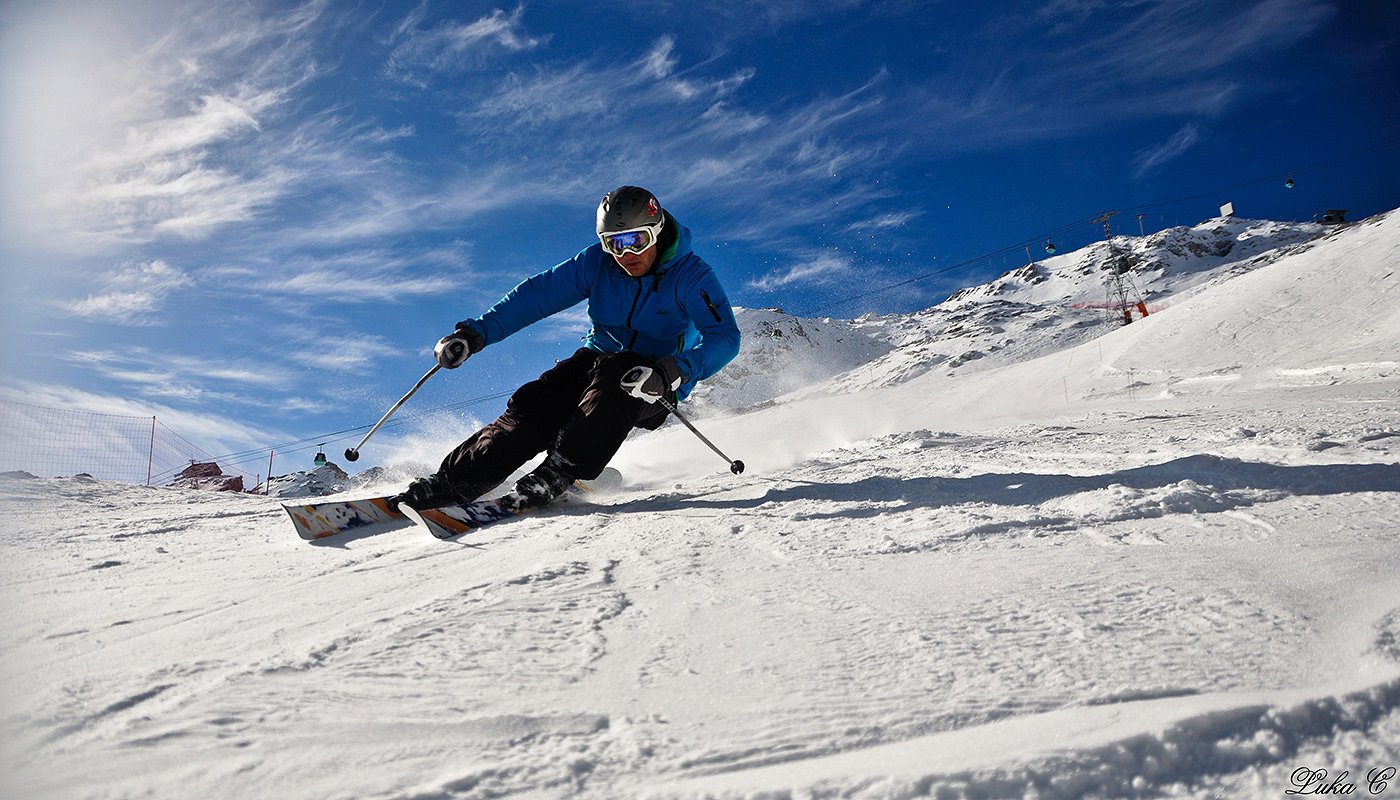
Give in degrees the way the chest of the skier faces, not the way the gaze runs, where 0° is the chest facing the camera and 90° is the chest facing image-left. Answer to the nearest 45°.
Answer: approximately 45°
